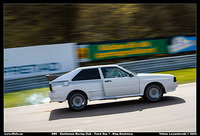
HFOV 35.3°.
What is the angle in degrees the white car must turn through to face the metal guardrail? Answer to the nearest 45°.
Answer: approximately 90° to its left

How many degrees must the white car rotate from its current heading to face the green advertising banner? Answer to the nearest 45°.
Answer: approximately 90° to its left

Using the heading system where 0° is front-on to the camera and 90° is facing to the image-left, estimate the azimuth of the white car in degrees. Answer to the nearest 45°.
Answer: approximately 270°
